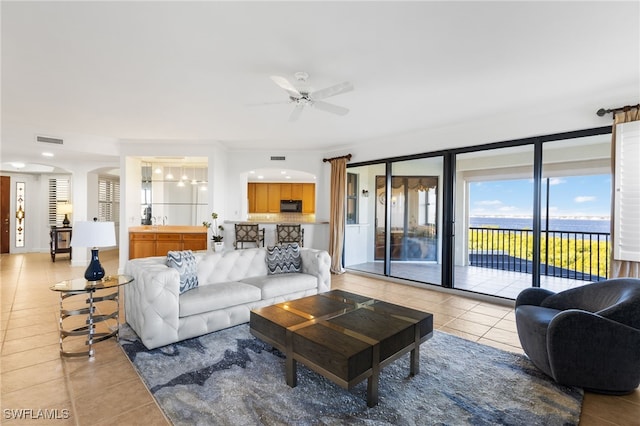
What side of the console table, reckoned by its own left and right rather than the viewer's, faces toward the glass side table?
front

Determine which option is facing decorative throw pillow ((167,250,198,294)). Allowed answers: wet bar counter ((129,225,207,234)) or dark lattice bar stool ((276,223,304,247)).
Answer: the wet bar counter

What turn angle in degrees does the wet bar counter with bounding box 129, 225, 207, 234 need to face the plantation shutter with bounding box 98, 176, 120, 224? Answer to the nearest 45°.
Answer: approximately 135° to its right

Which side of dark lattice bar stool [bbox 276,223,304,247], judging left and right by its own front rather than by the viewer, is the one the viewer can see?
back

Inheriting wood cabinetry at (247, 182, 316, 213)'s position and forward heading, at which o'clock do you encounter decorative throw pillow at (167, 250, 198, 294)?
The decorative throw pillow is roughly at 12 o'clock from the wood cabinetry.

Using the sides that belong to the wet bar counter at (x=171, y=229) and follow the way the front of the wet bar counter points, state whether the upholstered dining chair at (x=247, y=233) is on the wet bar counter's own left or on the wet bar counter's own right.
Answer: on the wet bar counter's own left

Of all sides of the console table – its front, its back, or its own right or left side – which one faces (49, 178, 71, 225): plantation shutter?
back

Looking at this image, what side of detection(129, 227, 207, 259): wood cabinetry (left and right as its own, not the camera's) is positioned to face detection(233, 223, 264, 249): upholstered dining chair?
left

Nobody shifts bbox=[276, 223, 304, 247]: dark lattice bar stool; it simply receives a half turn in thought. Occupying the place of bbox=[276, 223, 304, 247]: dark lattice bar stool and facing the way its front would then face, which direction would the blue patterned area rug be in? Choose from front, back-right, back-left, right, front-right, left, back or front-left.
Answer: front

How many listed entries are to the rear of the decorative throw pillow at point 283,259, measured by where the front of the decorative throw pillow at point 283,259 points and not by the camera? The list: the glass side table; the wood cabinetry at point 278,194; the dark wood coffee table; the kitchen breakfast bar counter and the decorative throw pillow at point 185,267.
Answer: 2

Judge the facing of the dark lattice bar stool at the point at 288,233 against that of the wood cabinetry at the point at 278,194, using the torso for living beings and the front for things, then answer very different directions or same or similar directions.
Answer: very different directions

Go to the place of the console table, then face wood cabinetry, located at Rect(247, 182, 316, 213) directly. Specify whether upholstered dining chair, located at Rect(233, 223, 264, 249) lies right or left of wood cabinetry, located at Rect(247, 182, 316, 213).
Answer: right

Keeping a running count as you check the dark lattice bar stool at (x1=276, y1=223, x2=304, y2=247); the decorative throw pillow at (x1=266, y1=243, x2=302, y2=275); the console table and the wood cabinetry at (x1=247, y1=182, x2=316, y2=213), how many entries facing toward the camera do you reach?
3

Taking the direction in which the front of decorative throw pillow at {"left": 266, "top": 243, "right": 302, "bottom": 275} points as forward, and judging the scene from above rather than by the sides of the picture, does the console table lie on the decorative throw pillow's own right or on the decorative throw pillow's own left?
on the decorative throw pillow's own right

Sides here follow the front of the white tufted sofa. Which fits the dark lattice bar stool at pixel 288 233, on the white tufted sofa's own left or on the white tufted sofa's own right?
on the white tufted sofa's own left

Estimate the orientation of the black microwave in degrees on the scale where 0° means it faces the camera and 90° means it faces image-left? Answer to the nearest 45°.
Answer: approximately 0°

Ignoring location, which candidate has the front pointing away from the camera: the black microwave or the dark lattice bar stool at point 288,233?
the dark lattice bar stool
